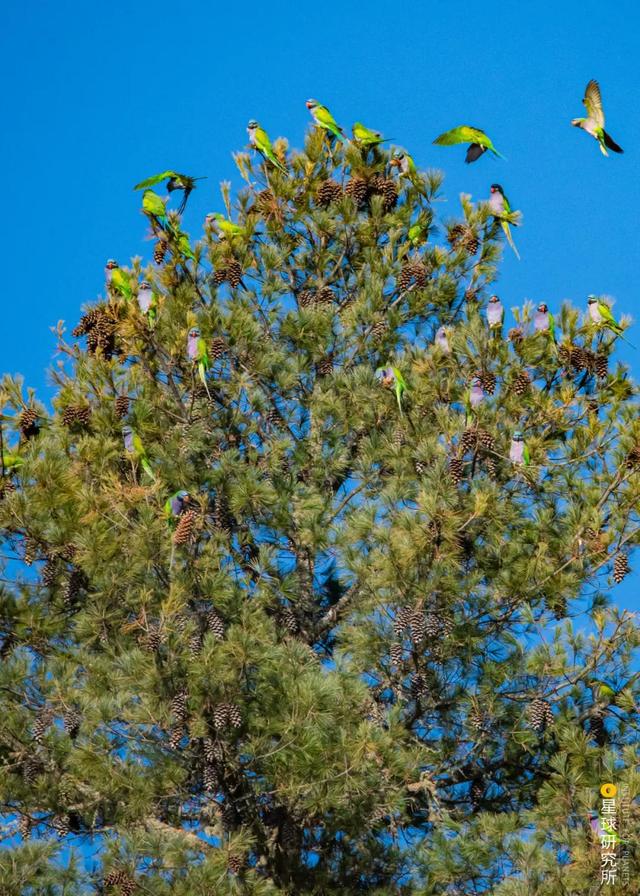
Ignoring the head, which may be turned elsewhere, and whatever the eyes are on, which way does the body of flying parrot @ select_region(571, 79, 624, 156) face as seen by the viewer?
to the viewer's left

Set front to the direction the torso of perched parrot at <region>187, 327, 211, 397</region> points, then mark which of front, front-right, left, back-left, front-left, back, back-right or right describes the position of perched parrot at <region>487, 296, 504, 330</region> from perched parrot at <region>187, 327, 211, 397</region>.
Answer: back-left

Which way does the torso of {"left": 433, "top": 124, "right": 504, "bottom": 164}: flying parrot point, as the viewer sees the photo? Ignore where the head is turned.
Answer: to the viewer's left

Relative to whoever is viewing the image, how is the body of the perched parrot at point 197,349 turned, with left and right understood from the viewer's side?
facing the viewer and to the left of the viewer

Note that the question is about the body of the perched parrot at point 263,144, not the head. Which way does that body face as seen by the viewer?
to the viewer's left

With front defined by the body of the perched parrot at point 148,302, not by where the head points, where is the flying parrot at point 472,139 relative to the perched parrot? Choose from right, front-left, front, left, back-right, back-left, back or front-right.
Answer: back-left

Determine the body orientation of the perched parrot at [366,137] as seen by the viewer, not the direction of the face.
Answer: to the viewer's left

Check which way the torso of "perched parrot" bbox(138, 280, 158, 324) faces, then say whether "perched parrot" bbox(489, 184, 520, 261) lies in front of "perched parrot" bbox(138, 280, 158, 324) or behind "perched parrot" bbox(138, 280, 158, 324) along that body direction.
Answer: behind

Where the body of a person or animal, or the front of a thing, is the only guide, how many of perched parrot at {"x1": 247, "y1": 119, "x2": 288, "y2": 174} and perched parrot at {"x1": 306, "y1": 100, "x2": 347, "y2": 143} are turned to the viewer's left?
2
